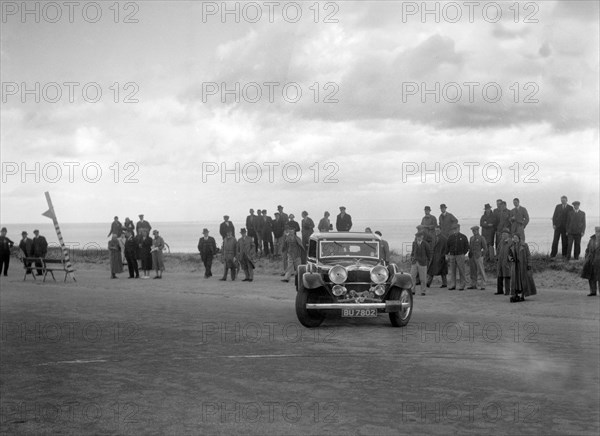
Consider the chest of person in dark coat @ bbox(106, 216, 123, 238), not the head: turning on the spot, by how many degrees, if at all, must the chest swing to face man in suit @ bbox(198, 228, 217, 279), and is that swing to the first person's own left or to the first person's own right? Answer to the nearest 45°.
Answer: approximately 45° to the first person's own left

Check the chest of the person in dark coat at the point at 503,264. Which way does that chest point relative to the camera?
toward the camera

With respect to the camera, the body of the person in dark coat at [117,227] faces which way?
toward the camera

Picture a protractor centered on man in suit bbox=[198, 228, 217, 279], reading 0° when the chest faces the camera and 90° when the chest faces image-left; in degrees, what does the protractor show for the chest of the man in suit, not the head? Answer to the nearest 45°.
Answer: approximately 0°

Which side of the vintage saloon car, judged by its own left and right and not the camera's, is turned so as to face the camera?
front

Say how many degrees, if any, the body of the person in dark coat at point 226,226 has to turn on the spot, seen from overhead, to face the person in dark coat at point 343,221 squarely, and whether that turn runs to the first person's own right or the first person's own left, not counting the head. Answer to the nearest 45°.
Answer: approximately 90° to the first person's own left

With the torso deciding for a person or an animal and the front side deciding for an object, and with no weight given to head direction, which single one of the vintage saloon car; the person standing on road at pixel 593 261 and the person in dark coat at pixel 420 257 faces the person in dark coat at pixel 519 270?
the person standing on road

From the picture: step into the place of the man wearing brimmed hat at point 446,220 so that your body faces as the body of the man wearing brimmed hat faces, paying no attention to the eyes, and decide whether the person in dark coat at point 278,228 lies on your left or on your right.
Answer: on your right

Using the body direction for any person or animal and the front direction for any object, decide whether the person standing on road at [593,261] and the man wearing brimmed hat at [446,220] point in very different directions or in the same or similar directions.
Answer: same or similar directions

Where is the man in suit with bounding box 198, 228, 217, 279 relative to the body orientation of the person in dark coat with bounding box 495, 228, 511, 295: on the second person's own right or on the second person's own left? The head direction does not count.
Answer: on the second person's own right

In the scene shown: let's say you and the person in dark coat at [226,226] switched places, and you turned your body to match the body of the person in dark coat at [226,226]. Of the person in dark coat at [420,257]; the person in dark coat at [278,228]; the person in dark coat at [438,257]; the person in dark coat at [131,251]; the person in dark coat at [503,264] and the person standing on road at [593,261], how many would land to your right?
1

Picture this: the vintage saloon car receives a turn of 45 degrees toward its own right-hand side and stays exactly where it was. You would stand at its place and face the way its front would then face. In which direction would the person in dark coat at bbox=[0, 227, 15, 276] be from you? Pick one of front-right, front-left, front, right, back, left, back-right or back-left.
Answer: right

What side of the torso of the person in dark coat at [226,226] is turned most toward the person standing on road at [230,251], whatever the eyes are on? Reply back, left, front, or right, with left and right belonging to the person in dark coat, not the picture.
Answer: front

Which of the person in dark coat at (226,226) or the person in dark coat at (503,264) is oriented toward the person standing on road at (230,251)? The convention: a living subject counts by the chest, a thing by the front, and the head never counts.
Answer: the person in dark coat at (226,226)

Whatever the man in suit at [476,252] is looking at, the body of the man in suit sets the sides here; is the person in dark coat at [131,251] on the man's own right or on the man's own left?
on the man's own right

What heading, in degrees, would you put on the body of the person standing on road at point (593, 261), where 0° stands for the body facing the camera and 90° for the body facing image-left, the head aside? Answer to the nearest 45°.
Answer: approximately 45°
